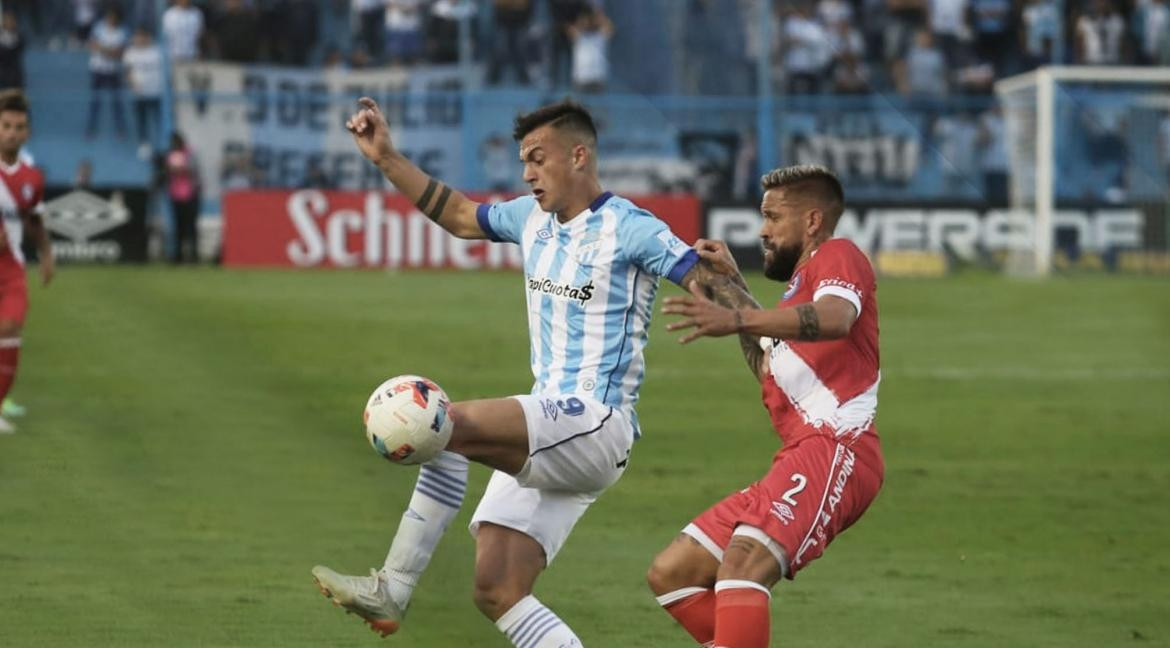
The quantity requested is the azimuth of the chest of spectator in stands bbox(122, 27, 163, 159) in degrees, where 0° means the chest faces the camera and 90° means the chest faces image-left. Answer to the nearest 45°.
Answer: approximately 0°

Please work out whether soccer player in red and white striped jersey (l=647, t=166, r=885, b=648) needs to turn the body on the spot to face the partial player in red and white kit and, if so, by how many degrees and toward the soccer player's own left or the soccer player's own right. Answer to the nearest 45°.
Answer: approximately 45° to the soccer player's own right

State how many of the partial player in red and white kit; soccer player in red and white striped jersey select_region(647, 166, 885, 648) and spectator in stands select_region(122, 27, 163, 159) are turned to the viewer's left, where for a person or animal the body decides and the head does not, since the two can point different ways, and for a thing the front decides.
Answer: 1

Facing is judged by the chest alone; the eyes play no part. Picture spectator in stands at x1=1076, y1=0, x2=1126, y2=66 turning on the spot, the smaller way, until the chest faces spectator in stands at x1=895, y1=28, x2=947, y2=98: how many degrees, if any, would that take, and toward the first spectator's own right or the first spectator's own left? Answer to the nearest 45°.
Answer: approximately 45° to the first spectator's own right

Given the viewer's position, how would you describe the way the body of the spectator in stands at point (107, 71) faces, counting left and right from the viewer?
facing the viewer

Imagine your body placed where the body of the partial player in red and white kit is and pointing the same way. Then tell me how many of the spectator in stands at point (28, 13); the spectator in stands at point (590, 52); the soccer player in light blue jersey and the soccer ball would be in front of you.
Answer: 2

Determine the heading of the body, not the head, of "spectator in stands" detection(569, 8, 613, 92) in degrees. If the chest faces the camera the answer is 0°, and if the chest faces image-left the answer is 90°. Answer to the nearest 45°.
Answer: approximately 0°

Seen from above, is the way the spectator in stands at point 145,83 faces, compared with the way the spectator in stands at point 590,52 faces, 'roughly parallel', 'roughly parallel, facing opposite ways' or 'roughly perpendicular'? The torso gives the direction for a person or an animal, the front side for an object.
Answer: roughly parallel

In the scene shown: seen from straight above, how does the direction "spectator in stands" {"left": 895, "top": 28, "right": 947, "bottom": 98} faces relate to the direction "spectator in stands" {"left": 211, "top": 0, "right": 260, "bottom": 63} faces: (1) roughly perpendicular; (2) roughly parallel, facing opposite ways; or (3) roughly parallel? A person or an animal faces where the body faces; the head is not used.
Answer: roughly parallel

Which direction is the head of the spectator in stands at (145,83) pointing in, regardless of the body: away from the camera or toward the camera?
toward the camera

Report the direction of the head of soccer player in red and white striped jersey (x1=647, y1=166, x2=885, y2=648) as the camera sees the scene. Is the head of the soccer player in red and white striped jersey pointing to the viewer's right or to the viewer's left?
to the viewer's left

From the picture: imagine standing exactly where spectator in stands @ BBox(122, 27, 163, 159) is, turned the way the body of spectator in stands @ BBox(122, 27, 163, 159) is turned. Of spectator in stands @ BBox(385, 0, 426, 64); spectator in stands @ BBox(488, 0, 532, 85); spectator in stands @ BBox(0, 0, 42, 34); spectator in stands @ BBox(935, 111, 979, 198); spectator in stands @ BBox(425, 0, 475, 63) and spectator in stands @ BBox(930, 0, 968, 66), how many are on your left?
5

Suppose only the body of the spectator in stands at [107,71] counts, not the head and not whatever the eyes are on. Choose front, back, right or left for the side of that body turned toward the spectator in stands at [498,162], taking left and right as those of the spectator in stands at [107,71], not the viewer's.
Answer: left

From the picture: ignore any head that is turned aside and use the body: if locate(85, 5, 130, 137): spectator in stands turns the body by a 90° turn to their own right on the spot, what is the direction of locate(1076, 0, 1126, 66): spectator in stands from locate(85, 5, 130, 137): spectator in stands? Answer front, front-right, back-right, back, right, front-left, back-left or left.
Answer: back
